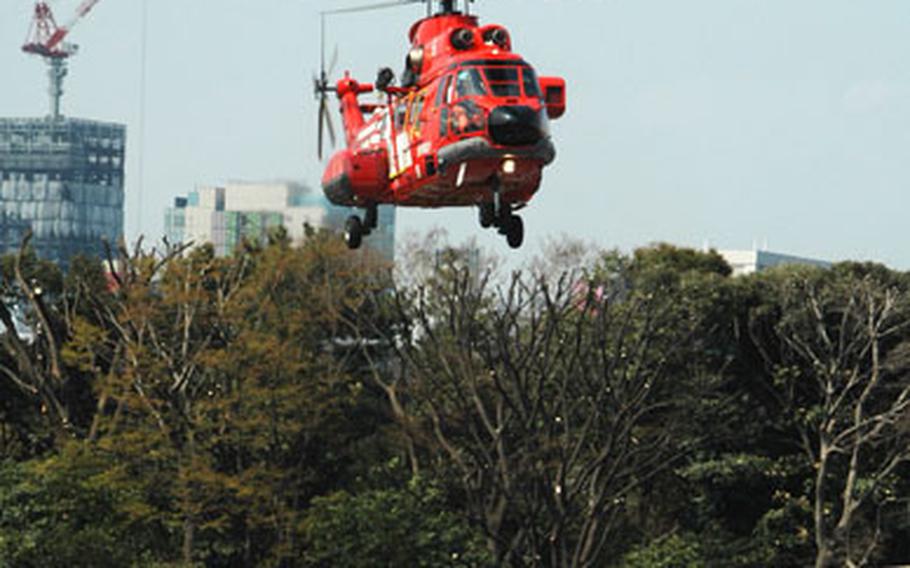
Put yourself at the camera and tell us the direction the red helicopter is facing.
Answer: facing the viewer and to the right of the viewer
